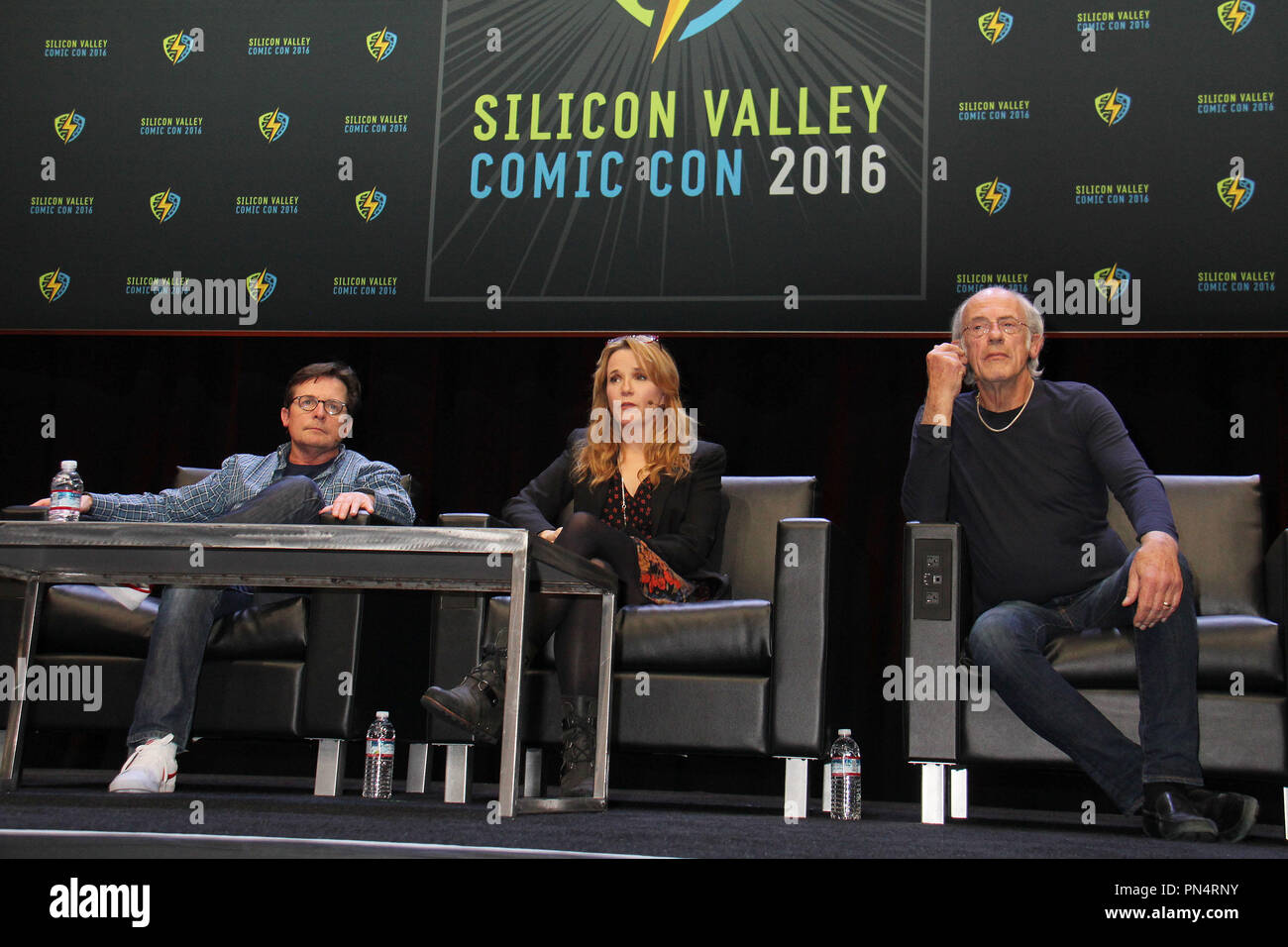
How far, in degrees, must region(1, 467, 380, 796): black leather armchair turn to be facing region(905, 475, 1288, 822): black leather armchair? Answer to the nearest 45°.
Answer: approximately 45° to its left

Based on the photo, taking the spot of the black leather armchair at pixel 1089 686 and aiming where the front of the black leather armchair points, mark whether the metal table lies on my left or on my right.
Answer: on my right

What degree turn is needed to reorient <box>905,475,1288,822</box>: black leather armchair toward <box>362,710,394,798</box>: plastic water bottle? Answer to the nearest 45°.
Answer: approximately 90° to its right

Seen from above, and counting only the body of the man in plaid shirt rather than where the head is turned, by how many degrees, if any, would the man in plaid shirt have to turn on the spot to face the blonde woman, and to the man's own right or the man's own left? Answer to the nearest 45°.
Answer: approximately 90° to the man's own left

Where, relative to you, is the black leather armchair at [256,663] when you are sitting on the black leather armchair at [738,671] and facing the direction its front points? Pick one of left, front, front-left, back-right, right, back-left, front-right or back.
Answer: right

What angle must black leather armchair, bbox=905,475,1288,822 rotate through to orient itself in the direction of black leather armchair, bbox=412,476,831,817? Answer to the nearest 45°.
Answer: approximately 90° to its right

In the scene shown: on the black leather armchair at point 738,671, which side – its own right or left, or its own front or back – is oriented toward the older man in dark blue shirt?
left

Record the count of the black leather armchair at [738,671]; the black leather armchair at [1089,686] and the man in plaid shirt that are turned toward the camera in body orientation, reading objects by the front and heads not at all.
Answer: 3

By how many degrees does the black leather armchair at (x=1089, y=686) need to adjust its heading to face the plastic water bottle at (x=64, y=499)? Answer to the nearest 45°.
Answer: approximately 90° to its right

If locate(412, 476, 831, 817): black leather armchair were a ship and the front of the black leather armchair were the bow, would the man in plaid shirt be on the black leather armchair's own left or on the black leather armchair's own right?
on the black leather armchair's own right
